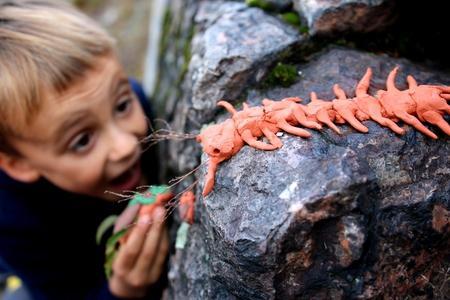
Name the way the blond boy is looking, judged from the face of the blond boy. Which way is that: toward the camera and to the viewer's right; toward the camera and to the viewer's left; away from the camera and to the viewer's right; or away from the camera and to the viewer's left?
toward the camera and to the viewer's right

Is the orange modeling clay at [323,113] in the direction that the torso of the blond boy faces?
yes

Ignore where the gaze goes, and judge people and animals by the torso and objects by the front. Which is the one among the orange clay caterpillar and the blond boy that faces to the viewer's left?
the orange clay caterpillar

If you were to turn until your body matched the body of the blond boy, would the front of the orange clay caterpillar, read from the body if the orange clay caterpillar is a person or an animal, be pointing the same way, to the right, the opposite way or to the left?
the opposite way

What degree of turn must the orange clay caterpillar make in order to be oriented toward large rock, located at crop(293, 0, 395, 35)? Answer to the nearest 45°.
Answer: approximately 90° to its right

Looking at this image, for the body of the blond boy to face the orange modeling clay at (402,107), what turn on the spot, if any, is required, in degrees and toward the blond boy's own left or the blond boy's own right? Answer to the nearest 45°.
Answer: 0° — they already face it

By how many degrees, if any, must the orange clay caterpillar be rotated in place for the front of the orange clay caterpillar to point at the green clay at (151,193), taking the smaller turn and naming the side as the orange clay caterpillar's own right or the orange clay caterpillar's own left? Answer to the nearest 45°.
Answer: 0° — it already faces it

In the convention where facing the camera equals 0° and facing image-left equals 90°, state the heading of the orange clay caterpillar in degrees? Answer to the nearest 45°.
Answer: approximately 90°

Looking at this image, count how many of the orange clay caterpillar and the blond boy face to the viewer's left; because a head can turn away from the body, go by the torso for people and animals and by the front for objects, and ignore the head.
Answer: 1
